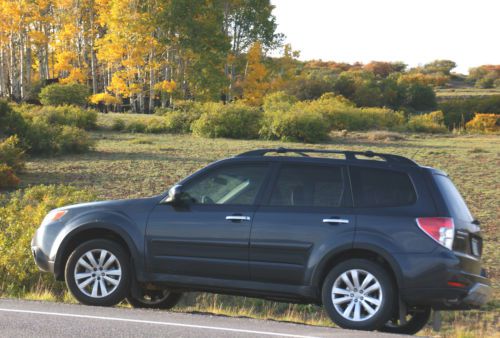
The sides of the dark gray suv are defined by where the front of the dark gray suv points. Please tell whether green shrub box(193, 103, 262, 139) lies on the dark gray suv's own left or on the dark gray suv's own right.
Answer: on the dark gray suv's own right

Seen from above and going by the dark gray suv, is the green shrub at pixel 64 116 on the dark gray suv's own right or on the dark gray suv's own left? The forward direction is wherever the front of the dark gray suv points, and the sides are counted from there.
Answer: on the dark gray suv's own right

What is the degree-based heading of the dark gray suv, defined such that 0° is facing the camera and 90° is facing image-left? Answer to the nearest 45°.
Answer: approximately 90°

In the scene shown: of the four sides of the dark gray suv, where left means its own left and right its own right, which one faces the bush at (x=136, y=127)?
right

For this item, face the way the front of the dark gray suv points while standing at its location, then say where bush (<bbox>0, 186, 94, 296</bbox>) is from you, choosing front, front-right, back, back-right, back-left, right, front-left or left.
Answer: front-right

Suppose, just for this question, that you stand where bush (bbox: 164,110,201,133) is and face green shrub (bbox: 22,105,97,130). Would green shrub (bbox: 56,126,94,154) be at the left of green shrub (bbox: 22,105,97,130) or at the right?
left

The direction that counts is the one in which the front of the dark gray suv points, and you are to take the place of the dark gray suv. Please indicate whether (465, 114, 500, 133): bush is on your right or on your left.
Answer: on your right

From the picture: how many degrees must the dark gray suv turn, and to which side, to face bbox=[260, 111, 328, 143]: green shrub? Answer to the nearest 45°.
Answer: approximately 90° to its right

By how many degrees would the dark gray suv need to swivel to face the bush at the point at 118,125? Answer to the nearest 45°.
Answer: approximately 90° to its right
